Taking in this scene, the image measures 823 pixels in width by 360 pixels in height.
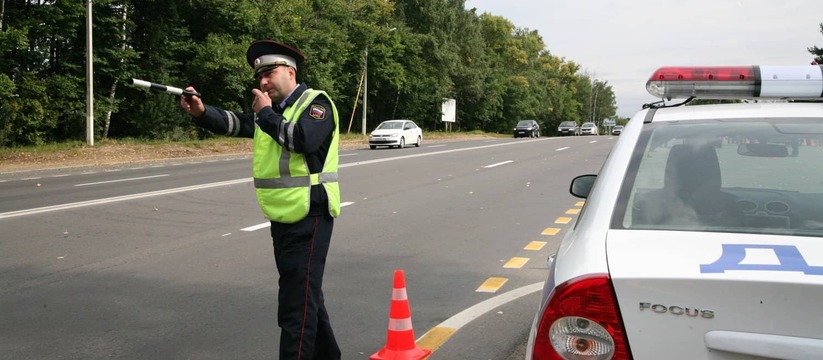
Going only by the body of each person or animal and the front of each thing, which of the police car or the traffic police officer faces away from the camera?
the police car

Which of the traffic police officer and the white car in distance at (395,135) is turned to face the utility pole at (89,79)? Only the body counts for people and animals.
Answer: the white car in distance

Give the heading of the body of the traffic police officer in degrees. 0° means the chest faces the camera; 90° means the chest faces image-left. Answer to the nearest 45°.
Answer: approximately 45°

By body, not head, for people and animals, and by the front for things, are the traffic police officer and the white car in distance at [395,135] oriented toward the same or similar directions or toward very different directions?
same or similar directions

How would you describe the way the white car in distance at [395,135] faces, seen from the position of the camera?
facing the viewer and to the left of the viewer

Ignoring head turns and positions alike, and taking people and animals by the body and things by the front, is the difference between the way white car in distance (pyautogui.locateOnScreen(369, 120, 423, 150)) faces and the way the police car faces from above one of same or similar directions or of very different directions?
very different directions

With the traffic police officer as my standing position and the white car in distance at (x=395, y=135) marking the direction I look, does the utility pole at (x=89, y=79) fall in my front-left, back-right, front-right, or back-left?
front-left

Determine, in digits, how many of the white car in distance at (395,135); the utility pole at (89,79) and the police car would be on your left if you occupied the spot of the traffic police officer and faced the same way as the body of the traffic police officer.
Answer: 1

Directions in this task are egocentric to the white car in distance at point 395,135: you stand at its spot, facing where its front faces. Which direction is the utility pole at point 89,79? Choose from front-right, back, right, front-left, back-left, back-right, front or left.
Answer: front

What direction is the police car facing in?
away from the camera

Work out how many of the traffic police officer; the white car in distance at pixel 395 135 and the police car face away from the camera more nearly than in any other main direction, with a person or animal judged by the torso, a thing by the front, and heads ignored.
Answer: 1

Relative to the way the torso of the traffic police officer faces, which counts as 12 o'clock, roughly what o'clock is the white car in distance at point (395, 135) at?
The white car in distance is roughly at 5 o'clock from the traffic police officer.

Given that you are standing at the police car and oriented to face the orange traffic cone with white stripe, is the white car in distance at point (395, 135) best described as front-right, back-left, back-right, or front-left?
front-right

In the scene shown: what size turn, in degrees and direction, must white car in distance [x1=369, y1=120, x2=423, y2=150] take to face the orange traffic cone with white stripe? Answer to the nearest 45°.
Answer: approximately 45° to its left
